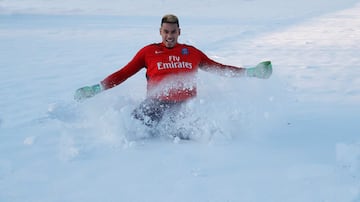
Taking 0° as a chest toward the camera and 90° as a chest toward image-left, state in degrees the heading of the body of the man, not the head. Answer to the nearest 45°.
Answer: approximately 0°
